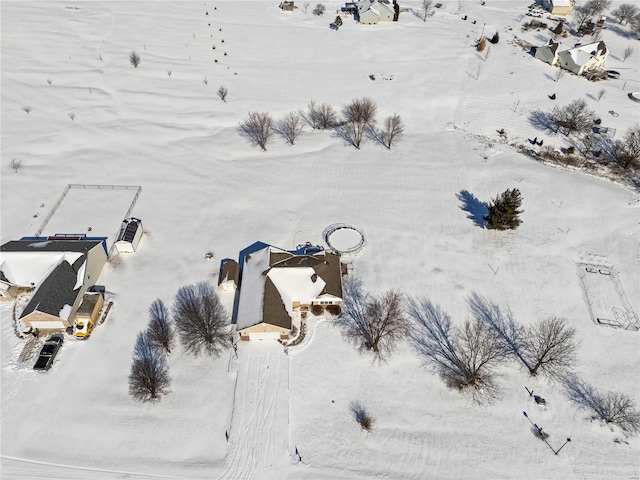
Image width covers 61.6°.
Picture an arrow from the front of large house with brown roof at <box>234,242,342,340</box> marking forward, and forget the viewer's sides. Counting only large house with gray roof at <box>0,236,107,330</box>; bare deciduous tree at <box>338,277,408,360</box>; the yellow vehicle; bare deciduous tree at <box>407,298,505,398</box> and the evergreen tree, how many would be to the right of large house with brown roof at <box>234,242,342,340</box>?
2

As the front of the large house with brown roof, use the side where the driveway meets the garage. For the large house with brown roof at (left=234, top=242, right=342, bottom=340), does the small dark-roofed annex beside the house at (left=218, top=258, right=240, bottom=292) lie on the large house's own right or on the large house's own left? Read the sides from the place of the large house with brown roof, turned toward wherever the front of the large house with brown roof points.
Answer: on the large house's own right

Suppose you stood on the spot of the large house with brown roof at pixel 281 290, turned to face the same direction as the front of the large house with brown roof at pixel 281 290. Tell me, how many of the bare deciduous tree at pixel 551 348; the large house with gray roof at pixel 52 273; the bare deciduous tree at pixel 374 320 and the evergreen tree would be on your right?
1

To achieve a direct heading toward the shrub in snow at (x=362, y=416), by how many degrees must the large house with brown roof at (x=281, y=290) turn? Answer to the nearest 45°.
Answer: approximately 45° to its left

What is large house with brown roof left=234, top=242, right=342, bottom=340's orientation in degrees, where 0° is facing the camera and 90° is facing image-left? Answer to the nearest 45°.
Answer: approximately 0°

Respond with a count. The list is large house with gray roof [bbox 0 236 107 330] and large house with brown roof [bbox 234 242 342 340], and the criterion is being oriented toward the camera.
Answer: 2

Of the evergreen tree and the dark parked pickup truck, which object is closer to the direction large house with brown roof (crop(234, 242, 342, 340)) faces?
the dark parked pickup truck

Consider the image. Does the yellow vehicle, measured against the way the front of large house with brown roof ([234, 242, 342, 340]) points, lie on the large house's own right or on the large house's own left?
on the large house's own right

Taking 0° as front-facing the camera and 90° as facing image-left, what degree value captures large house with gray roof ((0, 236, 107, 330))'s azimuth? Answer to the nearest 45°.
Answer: approximately 0°

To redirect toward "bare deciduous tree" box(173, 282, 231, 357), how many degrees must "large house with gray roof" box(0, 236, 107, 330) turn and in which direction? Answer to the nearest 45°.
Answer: approximately 45° to its left

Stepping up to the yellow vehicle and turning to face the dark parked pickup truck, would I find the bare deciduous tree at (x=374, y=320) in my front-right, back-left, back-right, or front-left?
back-left

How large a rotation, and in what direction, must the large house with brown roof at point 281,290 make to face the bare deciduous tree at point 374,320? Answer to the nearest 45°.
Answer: approximately 90° to its left

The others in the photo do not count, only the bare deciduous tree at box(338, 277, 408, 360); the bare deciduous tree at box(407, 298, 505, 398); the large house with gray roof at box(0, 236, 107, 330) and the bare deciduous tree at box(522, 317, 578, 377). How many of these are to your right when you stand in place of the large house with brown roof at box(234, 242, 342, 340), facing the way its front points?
1

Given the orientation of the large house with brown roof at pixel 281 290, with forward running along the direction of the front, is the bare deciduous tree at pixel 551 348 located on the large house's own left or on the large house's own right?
on the large house's own left

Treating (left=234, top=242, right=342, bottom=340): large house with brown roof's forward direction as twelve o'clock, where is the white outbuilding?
The white outbuilding is roughly at 4 o'clock from the large house with brown roof.

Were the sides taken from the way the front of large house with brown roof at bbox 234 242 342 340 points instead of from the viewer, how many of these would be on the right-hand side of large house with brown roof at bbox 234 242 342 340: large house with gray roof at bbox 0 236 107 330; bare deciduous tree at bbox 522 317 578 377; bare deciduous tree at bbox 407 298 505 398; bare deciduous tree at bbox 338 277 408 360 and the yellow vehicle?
2
